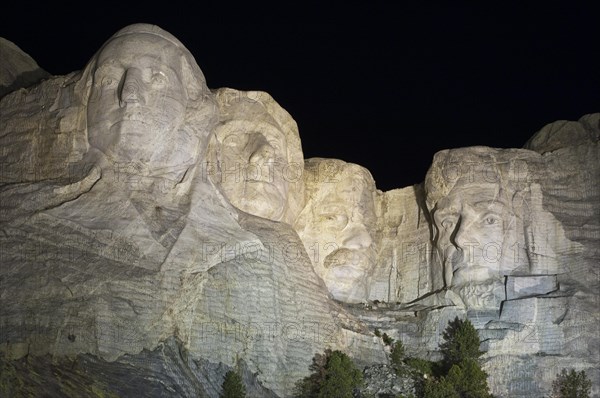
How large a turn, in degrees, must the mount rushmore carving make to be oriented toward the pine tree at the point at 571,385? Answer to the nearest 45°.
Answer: approximately 90° to its left

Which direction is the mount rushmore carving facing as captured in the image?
toward the camera
